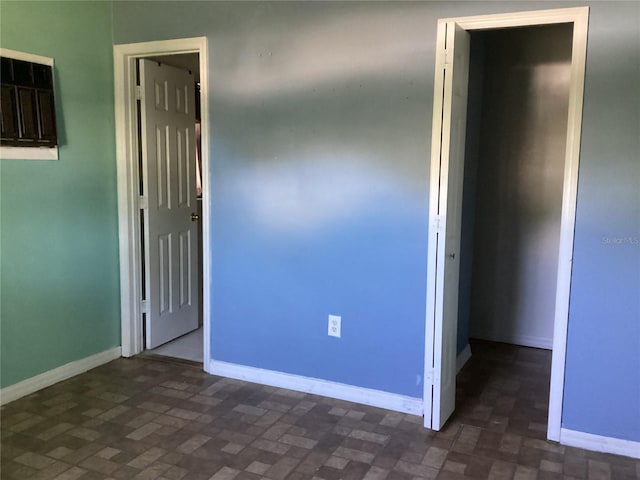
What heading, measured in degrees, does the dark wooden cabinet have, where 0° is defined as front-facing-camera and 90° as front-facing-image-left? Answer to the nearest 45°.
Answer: approximately 315°

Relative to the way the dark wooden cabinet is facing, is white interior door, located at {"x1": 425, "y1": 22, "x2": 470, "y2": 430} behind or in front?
in front

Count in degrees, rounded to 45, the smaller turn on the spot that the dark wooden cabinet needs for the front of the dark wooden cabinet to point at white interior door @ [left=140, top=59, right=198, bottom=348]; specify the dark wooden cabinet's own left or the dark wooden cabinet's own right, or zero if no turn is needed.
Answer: approximately 90° to the dark wooden cabinet's own left
